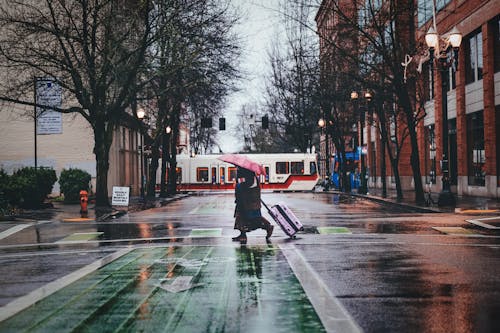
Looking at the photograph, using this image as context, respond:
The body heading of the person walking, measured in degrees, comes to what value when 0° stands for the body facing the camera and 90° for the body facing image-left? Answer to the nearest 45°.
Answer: approximately 90°

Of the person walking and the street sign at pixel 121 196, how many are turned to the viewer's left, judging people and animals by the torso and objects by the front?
1

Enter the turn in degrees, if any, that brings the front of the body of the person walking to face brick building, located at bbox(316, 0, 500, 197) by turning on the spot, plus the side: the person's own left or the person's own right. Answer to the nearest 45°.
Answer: approximately 135° to the person's own right

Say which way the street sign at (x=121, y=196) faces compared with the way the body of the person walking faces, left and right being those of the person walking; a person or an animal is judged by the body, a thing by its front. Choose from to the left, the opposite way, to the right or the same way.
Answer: to the left

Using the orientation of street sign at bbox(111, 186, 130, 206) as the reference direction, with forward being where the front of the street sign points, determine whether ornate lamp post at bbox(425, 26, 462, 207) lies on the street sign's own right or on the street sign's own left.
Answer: on the street sign's own left

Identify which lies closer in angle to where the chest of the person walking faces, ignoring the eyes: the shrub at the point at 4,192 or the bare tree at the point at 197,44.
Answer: the shrub

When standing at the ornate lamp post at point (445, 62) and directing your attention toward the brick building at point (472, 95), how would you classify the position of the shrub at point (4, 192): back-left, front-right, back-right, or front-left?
back-left

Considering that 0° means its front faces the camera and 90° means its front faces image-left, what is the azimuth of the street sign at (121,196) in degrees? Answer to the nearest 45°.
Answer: approximately 0°

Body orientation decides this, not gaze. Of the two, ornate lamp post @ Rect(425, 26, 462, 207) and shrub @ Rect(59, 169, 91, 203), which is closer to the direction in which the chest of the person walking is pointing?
the shrub

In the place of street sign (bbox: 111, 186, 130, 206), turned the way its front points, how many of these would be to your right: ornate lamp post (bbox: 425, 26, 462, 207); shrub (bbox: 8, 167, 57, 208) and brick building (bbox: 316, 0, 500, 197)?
1

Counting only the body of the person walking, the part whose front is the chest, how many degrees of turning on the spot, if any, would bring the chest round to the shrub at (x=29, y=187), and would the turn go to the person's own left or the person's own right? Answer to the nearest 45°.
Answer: approximately 45° to the person's own right

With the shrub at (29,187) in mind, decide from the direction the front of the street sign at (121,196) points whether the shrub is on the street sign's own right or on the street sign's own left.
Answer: on the street sign's own right
